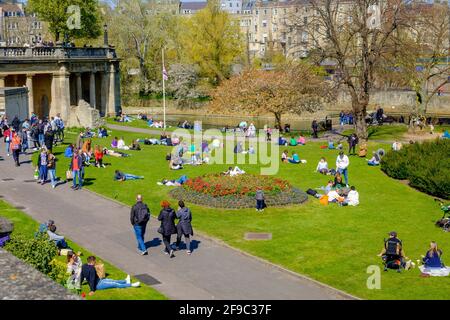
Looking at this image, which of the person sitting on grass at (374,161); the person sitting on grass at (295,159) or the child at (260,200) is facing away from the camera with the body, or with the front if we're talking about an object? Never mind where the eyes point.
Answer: the child

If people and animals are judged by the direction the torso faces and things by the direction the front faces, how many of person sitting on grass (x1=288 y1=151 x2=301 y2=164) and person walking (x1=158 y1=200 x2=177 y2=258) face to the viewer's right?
0

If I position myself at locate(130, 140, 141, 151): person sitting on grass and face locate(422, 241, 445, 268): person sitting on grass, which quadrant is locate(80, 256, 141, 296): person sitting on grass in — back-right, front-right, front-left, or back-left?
front-right

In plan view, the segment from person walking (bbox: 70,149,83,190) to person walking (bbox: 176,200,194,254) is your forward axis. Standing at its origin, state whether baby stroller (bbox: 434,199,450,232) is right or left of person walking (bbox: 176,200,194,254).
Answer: left

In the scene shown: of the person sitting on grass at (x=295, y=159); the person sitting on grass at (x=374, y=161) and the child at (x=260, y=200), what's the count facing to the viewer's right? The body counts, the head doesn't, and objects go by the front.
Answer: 0

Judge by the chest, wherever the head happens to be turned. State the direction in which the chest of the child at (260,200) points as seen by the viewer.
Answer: away from the camera

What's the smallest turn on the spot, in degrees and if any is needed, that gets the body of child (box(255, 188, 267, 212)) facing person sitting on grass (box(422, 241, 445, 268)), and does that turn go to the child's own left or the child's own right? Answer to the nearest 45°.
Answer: approximately 135° to the child's own right

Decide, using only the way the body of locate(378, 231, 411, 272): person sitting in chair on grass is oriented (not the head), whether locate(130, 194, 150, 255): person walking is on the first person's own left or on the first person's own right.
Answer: on the first person's own left

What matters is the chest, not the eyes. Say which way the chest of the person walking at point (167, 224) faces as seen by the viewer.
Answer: away from the camera

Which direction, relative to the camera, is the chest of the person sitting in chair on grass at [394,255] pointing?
away from the camera

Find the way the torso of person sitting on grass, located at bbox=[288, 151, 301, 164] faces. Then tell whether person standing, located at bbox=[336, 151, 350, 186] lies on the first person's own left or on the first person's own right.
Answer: on the first person's own left

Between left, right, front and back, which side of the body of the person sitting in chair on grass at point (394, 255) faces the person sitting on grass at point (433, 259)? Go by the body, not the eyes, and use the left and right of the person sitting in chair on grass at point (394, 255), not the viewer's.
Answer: right

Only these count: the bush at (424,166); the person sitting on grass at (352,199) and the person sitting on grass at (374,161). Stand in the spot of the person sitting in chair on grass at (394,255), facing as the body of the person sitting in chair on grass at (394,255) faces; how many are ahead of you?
3

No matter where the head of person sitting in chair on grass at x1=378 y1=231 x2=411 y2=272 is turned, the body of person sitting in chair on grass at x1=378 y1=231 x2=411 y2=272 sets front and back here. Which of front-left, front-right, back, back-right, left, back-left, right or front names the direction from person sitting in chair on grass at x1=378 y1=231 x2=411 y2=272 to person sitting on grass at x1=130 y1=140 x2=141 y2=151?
front-left

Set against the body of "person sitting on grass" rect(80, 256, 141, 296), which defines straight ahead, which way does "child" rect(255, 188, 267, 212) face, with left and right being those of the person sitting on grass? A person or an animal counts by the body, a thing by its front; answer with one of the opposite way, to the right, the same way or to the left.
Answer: to the left

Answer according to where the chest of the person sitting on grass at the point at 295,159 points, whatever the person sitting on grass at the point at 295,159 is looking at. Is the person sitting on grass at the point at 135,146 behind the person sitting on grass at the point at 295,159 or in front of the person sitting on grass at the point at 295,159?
in front
